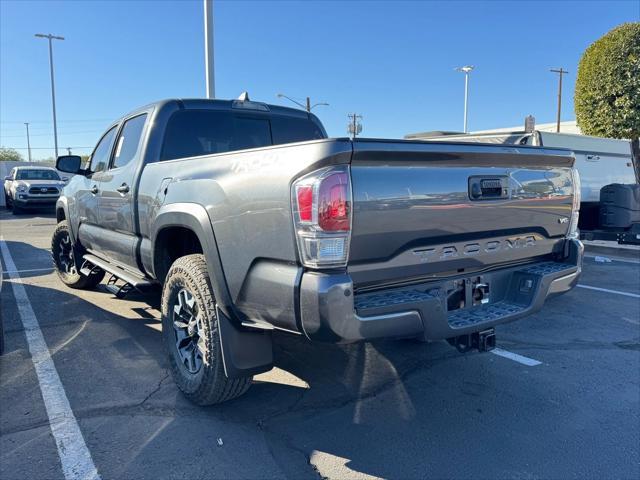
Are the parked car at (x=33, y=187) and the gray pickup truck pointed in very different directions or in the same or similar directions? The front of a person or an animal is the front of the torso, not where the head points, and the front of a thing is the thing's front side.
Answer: very different directions

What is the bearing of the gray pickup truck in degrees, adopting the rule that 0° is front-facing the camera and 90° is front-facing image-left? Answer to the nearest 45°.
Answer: approximately 135°

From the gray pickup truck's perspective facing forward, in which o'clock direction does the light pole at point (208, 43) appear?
The light pole is roughly at 1 o'clock from the gray pickup truck.

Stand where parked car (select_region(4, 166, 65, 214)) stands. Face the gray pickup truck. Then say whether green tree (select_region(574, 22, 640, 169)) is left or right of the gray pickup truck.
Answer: left

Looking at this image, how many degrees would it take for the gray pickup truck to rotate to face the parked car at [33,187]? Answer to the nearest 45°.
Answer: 0° — it already faces it

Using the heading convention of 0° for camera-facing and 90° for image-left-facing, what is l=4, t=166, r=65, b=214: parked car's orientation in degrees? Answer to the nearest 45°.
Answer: approximately 315°
